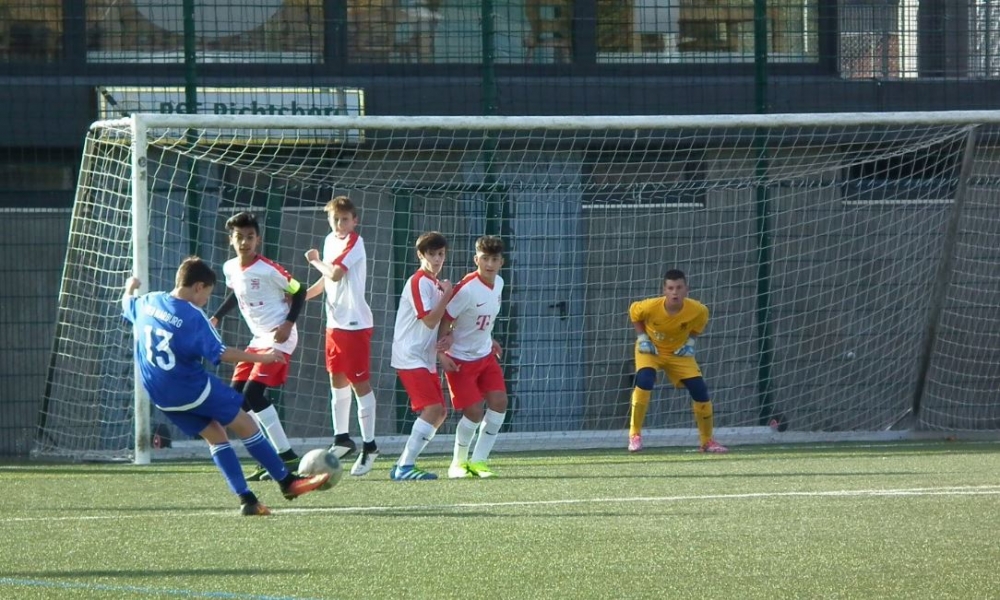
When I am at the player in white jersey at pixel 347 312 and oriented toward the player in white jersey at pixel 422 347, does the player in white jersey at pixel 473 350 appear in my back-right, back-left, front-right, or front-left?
front-left

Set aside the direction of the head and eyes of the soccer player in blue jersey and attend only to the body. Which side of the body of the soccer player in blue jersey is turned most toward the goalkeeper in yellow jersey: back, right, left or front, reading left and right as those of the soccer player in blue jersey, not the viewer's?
front

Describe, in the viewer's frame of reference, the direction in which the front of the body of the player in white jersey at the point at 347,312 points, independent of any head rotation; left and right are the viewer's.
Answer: facing the viewer and to the left of the viewer

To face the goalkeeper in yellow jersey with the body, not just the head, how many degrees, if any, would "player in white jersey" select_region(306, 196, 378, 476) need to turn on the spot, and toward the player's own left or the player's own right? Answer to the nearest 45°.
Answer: approximately 180°

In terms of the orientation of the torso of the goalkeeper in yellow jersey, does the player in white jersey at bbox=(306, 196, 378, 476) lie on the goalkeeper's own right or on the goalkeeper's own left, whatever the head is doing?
on the goalkeeper's own right

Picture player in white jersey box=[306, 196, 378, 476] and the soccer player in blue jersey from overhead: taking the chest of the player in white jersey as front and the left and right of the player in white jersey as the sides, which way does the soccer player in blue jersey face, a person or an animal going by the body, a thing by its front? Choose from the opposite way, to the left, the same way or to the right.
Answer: the opposite way

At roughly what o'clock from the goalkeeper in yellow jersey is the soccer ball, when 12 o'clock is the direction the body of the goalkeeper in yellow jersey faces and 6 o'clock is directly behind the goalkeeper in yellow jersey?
The soccer ball is roughly at 1 o'clock from the goalkeeper in yellow jersey.

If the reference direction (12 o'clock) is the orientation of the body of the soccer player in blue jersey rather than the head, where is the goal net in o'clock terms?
The goal net is roughly at 12 o'clock from the soccer player in blue jersey.

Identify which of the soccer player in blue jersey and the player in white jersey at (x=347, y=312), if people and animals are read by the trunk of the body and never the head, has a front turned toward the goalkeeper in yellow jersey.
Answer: the soccer player in blue jersey

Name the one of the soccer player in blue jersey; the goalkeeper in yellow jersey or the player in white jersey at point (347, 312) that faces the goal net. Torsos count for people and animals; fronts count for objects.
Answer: the soccer player in blue jersey

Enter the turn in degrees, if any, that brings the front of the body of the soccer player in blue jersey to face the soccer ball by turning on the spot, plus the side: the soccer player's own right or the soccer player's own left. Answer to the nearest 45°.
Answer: approximately 45° to the soccer player's own right

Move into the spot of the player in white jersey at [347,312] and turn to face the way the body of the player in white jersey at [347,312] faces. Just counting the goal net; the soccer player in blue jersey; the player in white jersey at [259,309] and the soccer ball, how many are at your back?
1

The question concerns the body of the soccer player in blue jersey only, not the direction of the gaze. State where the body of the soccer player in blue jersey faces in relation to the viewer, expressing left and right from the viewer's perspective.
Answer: facing away from the viewer and to the right of the viewer

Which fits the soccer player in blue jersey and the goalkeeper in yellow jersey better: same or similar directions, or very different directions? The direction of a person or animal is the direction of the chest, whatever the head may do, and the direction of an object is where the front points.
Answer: very different directions

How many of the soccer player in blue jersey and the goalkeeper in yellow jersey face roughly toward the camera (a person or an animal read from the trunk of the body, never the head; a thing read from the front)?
1

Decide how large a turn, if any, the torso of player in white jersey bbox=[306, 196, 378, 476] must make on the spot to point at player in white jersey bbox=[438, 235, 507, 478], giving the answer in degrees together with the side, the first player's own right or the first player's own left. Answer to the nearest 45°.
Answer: approximately 90° to the first player's own left

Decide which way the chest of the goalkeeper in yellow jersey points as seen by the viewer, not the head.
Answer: toward the camera
